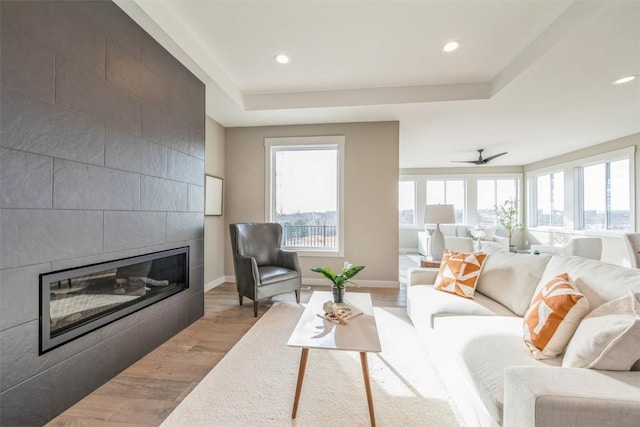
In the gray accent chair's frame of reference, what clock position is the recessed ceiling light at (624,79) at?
The recessed ceiling light is roughly at 11 o'clock from the gray accent chair.

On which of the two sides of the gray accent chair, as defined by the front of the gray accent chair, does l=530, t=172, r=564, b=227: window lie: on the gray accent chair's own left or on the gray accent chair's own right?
on the gray accent chair's own left

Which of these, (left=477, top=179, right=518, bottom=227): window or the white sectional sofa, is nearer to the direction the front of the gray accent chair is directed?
the white sectional sofa

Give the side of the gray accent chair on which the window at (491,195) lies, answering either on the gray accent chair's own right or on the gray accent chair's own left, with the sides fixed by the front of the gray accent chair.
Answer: on the gray accent chair's own left

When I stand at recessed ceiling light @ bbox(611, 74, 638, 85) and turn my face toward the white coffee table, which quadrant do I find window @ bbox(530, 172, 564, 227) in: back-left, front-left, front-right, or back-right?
back-right

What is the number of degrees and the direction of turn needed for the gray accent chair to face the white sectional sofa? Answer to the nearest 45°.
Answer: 0° — it already faces it

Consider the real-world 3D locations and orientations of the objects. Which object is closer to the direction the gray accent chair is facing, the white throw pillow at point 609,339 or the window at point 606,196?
the white throw pillow

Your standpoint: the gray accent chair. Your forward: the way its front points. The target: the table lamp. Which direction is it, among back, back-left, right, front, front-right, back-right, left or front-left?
front-left

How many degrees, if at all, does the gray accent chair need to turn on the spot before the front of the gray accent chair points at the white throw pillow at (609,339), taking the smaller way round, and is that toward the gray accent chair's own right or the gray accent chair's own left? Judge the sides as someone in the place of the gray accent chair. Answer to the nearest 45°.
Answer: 0° — it already faces it

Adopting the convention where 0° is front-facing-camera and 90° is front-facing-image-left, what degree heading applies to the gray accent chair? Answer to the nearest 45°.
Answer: approximately 315°

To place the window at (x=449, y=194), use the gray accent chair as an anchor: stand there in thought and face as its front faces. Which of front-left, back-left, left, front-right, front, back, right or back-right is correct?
left
